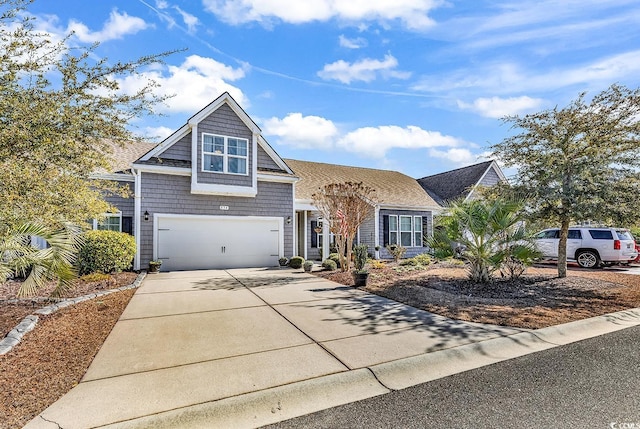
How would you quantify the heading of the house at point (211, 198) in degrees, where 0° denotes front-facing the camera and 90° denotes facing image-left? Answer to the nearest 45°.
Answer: approximately 0°

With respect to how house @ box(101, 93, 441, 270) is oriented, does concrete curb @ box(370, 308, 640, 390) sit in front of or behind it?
in front

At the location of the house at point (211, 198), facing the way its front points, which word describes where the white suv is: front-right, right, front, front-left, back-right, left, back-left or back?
left

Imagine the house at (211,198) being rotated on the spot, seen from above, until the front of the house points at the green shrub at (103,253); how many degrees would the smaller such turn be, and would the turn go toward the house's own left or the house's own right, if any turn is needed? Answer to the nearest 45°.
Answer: approximately 45° to the house's own right

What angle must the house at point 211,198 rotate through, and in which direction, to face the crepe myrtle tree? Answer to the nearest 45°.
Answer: approximately 45° to its left

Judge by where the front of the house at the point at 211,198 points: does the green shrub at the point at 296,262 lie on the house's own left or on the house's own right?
on the house's own left

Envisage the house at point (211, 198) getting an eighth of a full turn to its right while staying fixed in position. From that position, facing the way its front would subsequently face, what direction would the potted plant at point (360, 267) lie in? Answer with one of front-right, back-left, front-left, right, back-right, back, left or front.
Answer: left
